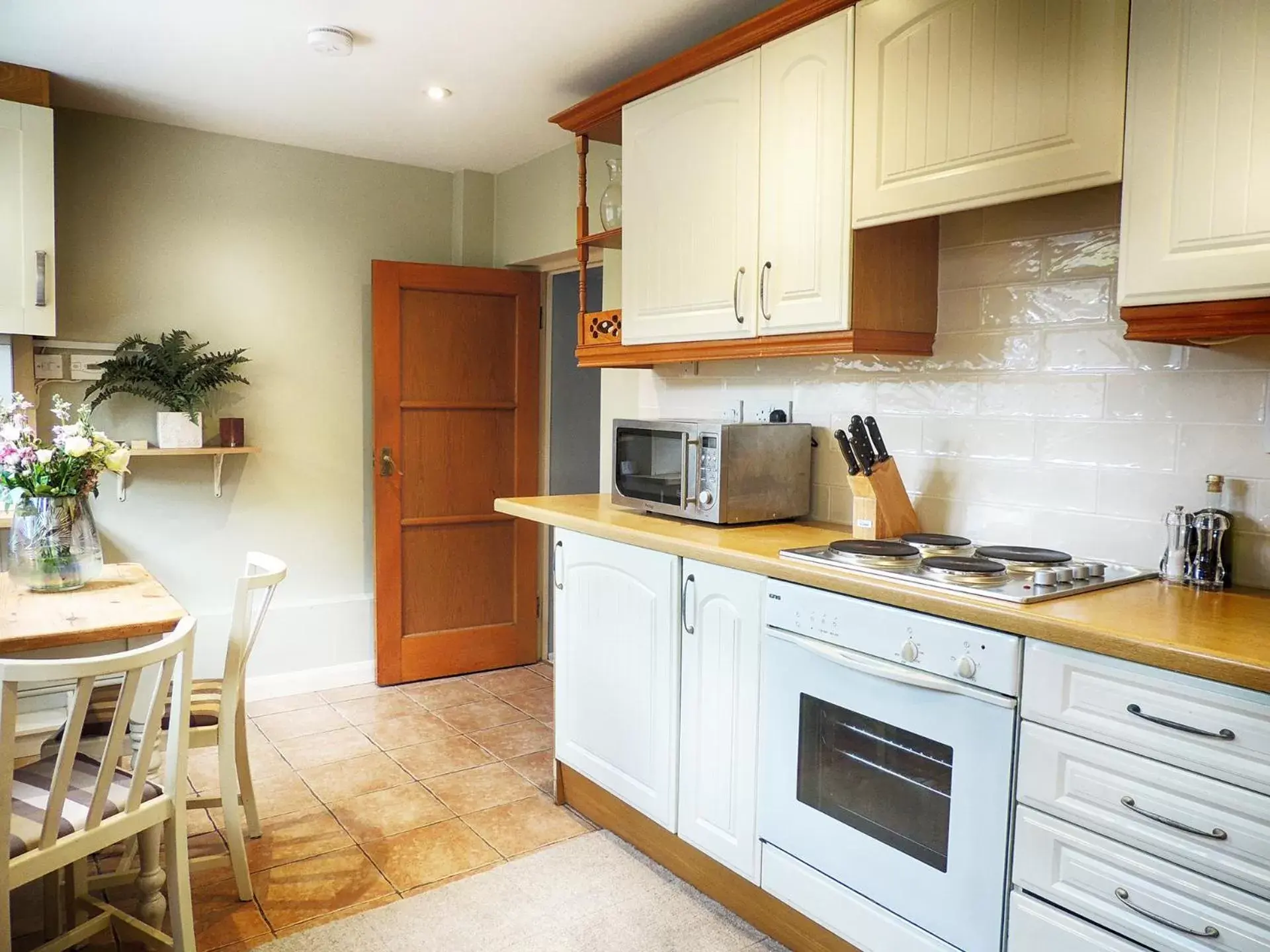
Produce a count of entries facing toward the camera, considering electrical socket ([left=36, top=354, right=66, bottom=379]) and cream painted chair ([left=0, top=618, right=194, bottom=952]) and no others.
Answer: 1

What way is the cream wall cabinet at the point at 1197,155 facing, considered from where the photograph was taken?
facing the viewer

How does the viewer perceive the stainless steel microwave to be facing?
facing the viewer and to the left of the viewer

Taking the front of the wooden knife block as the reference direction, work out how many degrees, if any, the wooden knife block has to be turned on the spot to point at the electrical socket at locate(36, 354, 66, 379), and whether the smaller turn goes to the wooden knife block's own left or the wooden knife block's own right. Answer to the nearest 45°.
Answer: approximately 45° to the wooden knife block's own right

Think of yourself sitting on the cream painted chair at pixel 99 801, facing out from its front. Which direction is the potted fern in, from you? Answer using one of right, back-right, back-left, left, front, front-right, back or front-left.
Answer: front-right

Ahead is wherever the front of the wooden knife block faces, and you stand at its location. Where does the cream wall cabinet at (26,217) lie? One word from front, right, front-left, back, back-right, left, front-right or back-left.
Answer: front-right

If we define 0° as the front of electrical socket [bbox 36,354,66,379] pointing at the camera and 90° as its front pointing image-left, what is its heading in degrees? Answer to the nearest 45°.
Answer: approximately 0°

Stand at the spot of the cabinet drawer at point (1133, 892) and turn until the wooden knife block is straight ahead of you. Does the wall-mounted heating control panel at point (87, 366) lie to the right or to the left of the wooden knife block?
left

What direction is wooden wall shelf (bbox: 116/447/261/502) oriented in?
toward the camera

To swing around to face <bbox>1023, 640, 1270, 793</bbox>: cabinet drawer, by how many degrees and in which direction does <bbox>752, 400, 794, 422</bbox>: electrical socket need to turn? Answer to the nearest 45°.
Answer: approximately 90° to its left
